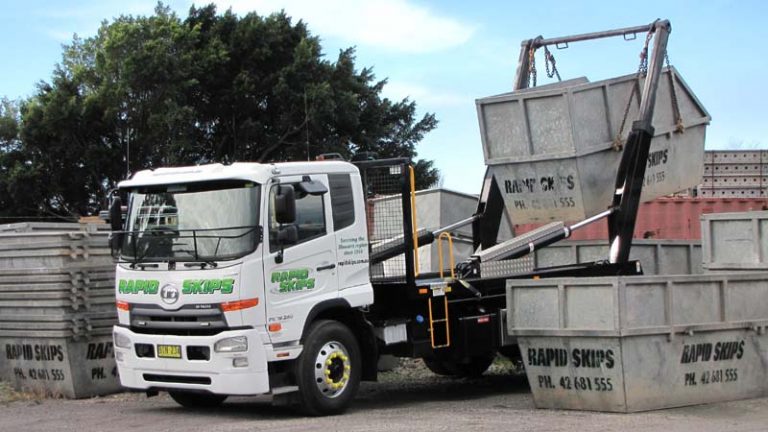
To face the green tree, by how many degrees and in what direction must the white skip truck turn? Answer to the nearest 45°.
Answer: approximately 135° to its right

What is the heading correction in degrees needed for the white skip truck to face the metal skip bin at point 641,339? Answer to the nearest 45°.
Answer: approximately 135° to its left

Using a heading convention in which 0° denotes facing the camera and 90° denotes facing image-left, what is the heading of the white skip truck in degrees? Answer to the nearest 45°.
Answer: approximately 45°
